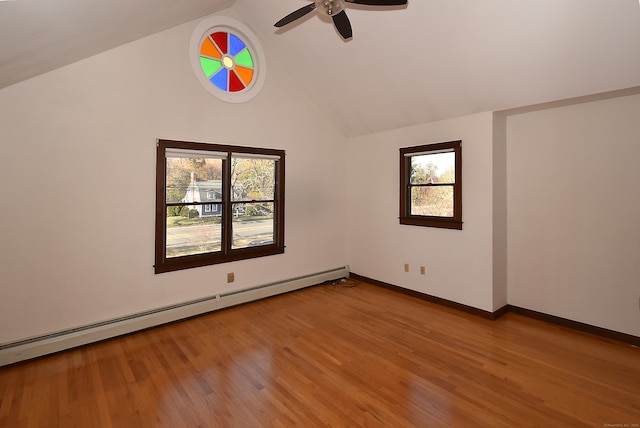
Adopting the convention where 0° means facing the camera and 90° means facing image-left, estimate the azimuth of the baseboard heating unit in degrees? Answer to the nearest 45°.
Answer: approximately 315°

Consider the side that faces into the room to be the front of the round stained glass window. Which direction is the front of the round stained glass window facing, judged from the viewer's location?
facing the viewer and to the right of the viewer

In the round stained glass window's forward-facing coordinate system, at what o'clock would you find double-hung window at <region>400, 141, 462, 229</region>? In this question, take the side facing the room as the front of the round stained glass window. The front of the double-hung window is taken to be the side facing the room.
The double-hung window is roughly at 11 o'clock from the round stained glass window.

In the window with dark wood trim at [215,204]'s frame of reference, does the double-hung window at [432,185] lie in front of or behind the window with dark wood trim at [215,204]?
in front

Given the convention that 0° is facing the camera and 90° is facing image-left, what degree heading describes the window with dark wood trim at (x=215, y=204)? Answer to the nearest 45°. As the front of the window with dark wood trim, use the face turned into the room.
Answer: approximately 315°
